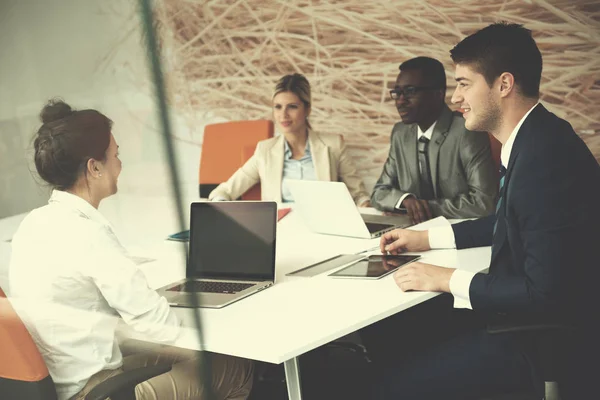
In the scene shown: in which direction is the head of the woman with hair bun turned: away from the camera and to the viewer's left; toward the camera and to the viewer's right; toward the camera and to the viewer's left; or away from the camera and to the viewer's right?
away from the camera and to the viewer's right

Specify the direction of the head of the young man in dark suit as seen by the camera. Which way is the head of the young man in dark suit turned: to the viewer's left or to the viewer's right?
to the viewer's left

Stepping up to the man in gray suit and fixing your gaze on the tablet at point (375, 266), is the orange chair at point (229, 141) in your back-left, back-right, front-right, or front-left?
back-right

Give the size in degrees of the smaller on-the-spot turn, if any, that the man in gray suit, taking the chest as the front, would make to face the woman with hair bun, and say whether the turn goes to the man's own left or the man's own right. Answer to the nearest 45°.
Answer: approximately 45° to the man's own left

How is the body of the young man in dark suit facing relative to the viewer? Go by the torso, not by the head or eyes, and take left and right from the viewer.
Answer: facing to the left of the viewer

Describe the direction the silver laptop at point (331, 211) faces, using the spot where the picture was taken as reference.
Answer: facing away from the viewer and to the right of the viewer

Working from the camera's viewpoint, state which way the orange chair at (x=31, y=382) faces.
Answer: facing away from the viewer and to the right of the viewer

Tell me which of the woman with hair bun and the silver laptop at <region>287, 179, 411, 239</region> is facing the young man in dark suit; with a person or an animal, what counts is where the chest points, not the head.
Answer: the woman with hair bun

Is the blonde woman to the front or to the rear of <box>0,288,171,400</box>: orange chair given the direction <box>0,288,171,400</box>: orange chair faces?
to the front
